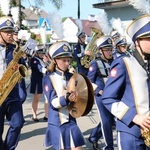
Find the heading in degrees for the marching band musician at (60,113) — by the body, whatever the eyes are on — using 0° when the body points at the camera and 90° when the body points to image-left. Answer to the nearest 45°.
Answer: approximately 315°

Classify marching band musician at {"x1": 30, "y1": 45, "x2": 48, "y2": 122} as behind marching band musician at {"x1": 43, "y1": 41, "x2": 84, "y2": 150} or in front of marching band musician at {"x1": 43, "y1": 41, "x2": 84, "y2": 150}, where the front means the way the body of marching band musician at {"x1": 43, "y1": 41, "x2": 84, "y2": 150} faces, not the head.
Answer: behind

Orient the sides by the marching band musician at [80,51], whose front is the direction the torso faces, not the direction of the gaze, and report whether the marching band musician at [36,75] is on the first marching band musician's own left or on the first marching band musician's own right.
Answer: on the first marching band musician's own right

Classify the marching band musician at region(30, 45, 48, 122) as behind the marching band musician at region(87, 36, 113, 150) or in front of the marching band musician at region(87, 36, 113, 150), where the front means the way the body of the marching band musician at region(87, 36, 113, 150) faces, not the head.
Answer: behind

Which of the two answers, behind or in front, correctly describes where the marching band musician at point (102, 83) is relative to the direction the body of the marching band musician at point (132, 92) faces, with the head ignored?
behind
